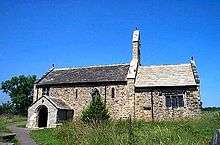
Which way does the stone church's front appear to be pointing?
toward the camera
